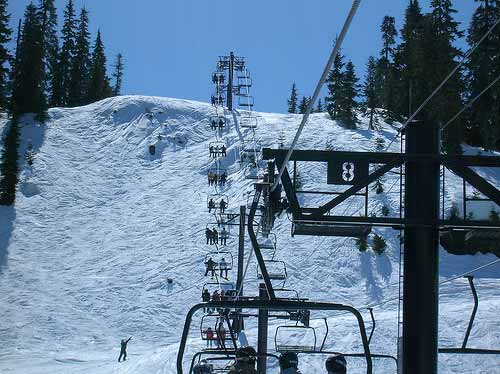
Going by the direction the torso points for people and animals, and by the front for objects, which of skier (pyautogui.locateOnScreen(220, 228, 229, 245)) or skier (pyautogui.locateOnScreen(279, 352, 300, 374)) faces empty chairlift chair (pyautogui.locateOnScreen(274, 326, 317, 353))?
skier (pyautogui.locateOnScreen(279, 352, 300, 374))

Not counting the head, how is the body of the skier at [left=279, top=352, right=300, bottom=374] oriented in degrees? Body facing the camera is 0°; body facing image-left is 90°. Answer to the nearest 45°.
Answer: approximately 180°

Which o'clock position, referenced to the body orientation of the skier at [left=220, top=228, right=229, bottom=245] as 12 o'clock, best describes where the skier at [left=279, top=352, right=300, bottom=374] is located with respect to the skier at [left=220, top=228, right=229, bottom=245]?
the skier at [left=279, top=352, right=300, bottom=374] is roughly at 6 o'clock from the skier at [left=220, top=228, right=229, bottom=245].

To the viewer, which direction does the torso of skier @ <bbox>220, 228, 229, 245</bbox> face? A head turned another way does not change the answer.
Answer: away from the camera

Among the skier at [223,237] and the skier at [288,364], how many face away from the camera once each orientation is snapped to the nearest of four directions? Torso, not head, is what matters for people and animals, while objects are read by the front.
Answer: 2

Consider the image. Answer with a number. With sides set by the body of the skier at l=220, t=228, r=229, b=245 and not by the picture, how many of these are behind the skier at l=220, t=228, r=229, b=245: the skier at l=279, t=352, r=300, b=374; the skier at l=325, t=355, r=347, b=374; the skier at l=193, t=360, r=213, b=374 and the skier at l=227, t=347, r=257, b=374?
4

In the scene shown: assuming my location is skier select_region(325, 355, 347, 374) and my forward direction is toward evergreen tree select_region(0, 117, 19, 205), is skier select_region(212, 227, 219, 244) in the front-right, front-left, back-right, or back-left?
front-right

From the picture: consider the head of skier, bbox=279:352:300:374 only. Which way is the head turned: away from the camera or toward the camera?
away from the camera

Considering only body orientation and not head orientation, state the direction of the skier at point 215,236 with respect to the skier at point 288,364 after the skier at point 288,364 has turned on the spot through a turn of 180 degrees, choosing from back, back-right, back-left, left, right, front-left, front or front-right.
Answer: back

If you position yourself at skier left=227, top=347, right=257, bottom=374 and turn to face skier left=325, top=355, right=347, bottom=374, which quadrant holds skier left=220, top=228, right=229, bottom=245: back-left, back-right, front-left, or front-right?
back-left

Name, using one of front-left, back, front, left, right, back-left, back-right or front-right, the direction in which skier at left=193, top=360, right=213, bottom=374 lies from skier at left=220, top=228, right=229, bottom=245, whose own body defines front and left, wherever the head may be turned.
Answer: back

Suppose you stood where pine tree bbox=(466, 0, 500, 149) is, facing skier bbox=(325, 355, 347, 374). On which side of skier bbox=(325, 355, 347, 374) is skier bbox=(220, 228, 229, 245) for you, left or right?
right

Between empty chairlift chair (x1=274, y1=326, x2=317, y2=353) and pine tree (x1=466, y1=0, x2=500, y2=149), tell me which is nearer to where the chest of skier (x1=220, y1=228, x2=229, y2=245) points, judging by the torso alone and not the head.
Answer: the pine tree

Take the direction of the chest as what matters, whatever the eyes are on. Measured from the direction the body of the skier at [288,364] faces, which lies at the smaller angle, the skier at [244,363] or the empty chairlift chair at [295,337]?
the empty chairlift chair

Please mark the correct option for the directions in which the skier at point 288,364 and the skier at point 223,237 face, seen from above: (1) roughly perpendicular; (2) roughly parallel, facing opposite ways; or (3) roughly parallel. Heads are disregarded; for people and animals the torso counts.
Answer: roughly parallel
